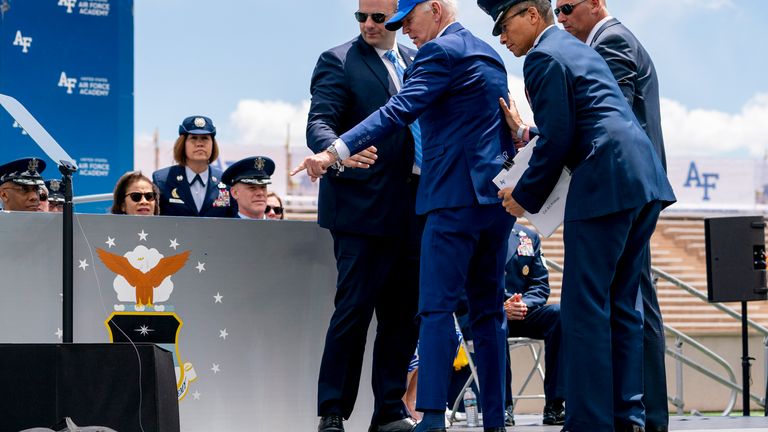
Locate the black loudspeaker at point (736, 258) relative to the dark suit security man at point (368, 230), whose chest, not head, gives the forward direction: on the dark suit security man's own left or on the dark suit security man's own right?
on the dark suit security man's own left

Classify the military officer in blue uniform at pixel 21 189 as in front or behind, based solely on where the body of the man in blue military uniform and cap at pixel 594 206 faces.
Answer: in front

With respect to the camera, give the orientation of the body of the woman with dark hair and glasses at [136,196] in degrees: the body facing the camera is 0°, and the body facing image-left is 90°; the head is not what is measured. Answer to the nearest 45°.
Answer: approximately 315°

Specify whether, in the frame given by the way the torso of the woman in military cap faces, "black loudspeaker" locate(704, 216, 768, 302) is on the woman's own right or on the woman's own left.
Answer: on the woman's own left

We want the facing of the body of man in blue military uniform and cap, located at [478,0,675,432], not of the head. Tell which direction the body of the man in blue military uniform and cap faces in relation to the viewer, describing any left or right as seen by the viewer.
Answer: facing to the left of the viewer

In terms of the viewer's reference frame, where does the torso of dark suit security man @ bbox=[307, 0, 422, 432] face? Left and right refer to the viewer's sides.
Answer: facing the viewer and to the right of the viewer

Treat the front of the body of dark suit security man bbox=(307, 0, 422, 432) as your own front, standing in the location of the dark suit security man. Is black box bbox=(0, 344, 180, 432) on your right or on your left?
on your right

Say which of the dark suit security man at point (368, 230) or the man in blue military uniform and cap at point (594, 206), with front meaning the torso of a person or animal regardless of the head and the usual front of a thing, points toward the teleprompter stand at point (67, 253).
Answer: the man in blue military uniform and cap

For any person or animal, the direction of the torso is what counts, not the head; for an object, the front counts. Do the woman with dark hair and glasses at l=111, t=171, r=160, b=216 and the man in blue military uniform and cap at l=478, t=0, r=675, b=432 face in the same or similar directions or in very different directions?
very different directions

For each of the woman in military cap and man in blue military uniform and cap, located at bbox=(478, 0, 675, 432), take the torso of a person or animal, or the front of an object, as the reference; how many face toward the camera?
1
